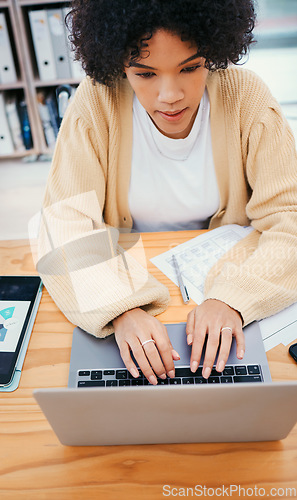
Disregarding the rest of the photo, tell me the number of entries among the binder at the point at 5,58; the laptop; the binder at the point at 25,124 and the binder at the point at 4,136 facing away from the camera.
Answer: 1

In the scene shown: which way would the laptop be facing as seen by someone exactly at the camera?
facing away from the viewer

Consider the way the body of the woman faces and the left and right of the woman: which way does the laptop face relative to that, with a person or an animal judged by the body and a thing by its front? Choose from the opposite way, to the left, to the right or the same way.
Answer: the opposite way

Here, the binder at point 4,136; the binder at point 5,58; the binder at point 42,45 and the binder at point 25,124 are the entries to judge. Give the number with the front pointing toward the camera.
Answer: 4

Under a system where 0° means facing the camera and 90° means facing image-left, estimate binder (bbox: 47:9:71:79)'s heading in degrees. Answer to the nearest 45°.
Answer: approximately 0°

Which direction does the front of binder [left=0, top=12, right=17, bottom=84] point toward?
toward the camera

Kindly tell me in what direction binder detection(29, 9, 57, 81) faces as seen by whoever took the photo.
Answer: facing the viewer

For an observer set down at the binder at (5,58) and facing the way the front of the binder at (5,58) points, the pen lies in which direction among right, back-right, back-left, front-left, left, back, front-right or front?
front

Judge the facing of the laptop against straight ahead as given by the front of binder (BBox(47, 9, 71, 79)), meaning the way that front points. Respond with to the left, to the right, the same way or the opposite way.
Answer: the opposite way

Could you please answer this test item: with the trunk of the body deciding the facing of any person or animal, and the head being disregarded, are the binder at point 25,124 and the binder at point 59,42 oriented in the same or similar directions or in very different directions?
same or similar directions

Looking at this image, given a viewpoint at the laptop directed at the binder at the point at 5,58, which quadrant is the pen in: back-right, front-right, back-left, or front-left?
front-right

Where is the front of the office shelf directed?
toward the camera

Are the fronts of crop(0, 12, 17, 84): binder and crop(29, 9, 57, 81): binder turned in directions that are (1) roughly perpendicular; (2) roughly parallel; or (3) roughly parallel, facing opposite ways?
roughly parallel
